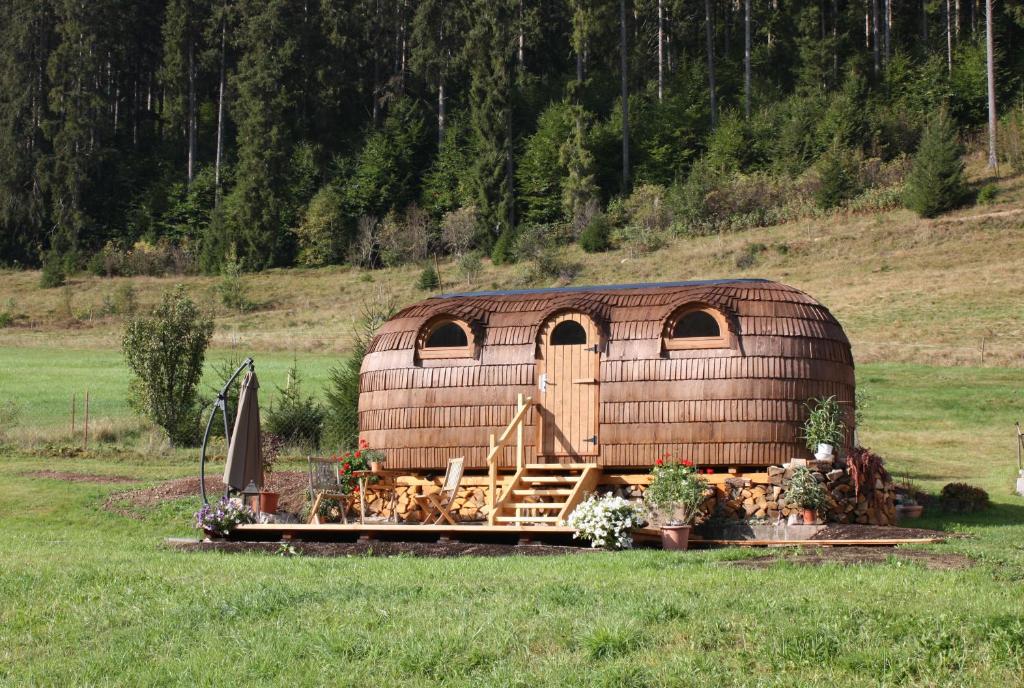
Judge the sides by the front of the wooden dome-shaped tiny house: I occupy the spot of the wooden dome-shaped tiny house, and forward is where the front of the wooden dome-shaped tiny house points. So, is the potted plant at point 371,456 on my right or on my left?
on my right

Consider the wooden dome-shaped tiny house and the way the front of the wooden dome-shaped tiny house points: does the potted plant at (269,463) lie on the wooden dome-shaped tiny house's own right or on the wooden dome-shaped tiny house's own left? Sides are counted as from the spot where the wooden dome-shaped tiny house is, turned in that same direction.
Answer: on the wooden dome-shaped tiny house's own right

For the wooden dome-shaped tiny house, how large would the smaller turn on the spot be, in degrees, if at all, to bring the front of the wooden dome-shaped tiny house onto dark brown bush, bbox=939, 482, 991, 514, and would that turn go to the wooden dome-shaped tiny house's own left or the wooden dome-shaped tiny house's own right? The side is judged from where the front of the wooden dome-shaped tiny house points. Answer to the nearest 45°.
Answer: approximately 90° to the wooden dome-shaped tiny house's own left

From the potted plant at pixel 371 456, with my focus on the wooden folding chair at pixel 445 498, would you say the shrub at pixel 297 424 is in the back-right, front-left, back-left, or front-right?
back-left

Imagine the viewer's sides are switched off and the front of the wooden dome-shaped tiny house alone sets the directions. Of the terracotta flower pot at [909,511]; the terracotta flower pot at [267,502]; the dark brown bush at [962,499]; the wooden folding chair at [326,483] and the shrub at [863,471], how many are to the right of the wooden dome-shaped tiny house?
2

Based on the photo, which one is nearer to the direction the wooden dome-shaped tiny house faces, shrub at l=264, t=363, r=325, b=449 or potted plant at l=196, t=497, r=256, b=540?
the potted plant

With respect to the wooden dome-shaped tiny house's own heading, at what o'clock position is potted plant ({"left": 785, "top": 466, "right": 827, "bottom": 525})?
The potted plant is roughly at 10 o'clock from the wooden dome-shaped tiny house.

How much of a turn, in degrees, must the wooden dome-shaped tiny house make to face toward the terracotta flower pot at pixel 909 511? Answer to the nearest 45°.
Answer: approximately 90° to its left

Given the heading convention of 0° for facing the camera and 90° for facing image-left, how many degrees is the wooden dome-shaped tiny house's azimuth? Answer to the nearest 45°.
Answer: approximately 0°

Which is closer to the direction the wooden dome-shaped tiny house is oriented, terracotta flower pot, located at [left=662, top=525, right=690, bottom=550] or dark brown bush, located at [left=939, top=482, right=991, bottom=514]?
the terracotta flower pot

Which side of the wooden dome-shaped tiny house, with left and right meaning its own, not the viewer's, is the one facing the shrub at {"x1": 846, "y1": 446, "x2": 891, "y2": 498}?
left

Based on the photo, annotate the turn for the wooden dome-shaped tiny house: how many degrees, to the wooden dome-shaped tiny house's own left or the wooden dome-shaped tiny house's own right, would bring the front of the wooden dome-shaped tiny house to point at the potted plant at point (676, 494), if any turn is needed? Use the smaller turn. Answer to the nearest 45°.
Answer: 0° — it already faces it

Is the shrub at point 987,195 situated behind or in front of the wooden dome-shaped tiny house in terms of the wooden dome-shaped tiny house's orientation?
behind

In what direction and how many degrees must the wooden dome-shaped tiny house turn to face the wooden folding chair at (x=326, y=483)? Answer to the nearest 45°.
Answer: approximately 90° to its right

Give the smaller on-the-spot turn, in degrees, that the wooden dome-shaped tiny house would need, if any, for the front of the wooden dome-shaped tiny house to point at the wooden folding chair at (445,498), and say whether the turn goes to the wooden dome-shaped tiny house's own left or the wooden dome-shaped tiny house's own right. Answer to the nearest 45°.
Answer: approximately 90° to the wooden dome-shaped tiny house's own right
